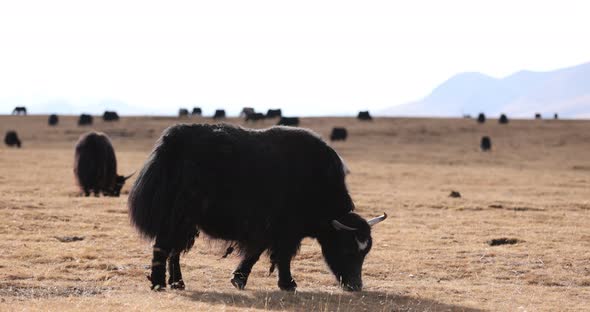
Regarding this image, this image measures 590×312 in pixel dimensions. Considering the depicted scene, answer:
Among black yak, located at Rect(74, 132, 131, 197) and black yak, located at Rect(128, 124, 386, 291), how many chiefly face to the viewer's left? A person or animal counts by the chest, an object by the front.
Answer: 0

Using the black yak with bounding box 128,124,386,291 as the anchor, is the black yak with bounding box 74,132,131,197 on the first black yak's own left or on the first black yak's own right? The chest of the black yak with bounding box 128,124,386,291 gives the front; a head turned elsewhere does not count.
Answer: on the first black yak's own left

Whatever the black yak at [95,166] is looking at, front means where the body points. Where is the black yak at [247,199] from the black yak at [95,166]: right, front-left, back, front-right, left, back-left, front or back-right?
back-right

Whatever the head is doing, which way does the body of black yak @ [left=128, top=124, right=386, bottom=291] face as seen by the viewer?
to the viewer's right
